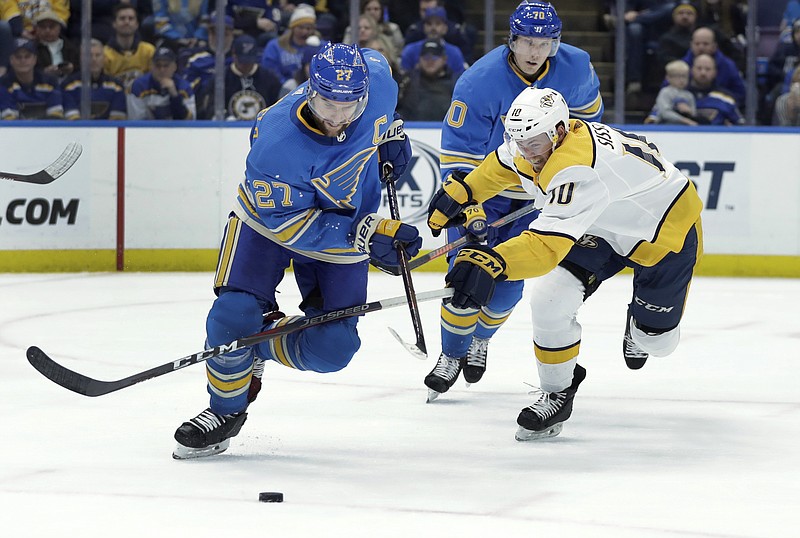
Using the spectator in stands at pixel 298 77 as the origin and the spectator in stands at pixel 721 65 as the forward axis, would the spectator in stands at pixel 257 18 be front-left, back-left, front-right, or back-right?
back-left

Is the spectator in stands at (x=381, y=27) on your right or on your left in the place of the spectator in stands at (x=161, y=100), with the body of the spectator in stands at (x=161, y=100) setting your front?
on your left

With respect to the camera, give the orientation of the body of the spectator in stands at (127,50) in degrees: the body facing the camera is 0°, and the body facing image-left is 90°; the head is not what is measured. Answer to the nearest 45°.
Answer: approximately 0°

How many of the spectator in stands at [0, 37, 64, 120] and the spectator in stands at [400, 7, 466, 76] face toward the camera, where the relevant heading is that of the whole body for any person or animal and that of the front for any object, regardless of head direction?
2

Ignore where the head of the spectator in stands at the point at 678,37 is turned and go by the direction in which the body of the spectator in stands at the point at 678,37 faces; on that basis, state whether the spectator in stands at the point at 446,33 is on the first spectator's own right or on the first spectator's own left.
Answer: on the first spectator's own right
